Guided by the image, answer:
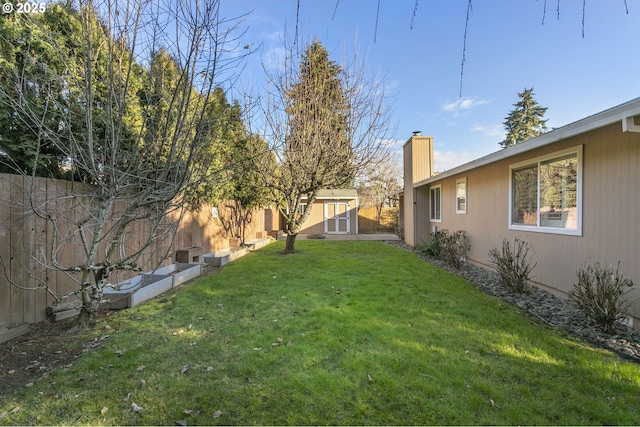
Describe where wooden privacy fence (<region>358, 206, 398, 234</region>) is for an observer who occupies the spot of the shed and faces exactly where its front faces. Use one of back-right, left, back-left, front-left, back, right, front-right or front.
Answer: back-left

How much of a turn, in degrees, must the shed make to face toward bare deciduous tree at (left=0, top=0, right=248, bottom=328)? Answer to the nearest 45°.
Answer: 0° — it already faces it

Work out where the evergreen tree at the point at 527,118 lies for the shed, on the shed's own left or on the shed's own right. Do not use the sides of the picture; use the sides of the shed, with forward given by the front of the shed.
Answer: on the shed's own left

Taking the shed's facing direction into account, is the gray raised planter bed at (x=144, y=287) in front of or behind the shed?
in front

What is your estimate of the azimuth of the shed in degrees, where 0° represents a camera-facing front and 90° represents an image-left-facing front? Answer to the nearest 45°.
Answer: approximately 0°

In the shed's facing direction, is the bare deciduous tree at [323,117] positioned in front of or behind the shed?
in front

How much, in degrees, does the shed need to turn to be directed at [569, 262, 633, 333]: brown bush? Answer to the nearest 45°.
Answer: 0° — it already faces it
